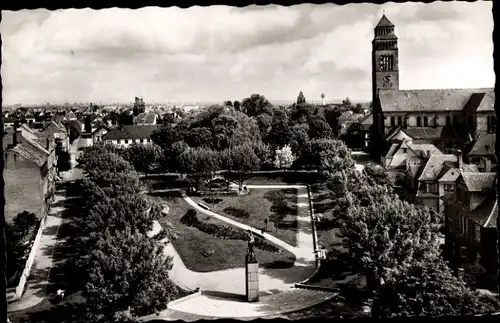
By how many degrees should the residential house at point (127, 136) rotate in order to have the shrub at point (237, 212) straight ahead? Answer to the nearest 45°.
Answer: approximately 45° to its left

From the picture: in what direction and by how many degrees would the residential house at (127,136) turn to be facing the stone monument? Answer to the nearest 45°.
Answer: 0° — it already faces it

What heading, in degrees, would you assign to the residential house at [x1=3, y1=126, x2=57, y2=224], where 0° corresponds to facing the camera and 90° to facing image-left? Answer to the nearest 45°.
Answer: approximately 270°

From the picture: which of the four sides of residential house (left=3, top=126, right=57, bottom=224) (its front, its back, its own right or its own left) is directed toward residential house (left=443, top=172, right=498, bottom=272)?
front

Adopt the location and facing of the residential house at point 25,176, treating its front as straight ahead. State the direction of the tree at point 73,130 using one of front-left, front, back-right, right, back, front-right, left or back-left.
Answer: left

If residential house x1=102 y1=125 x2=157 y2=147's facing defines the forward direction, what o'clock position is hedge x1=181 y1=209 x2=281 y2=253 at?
The hedge is roughly at 11 o'clock from the residential house.

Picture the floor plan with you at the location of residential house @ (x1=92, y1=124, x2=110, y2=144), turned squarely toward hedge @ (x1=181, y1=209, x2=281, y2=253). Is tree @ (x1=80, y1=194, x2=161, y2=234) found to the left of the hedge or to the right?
right

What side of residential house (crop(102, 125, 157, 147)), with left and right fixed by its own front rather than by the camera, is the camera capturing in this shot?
front

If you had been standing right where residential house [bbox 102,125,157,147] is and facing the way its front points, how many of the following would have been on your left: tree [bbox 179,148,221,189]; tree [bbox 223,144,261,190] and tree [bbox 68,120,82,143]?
2

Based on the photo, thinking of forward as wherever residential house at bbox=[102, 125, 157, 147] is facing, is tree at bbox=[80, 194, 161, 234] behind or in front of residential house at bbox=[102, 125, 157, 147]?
in front

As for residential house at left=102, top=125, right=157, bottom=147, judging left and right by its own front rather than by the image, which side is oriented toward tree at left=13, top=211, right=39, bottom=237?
front

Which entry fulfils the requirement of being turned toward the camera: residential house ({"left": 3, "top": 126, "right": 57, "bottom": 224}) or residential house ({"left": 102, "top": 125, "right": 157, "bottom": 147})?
residential house ({"left": 102, "top": 125, "right": 157, "bottom": 147})

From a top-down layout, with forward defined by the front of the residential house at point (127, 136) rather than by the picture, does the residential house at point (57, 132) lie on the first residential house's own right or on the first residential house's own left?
on the first residential house's own right

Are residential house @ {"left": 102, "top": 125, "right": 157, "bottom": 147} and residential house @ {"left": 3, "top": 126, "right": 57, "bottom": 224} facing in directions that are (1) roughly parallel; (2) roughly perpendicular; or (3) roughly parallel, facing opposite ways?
roughly perpendicular

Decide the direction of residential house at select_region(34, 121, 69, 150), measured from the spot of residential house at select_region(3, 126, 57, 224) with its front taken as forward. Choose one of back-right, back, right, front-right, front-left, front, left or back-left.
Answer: left

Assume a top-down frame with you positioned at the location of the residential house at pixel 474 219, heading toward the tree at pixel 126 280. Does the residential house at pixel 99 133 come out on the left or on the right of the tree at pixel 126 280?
right

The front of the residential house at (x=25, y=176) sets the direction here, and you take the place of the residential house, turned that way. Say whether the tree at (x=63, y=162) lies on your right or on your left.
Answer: on your left
